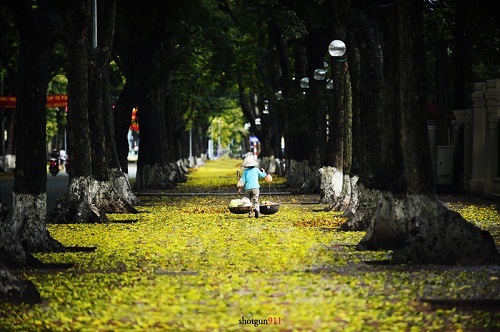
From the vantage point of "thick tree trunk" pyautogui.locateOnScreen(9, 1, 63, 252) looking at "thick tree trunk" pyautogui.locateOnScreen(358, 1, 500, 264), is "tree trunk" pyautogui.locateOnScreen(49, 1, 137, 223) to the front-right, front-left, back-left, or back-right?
back-left

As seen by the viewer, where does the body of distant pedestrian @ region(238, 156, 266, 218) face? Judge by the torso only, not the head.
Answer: away from the camera

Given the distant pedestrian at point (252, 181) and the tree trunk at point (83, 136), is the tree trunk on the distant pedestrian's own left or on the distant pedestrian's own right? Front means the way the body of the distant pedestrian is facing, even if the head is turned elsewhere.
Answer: on the distant pedestrian's own left

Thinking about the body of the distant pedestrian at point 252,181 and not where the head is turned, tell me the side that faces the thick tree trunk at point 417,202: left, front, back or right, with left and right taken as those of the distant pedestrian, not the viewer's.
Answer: back
